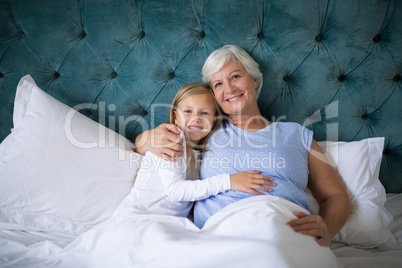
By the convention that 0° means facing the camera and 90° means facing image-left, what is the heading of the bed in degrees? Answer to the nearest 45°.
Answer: approximately 0°

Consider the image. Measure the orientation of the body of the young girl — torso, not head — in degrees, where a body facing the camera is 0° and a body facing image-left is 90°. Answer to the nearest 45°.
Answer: approximately 315°
